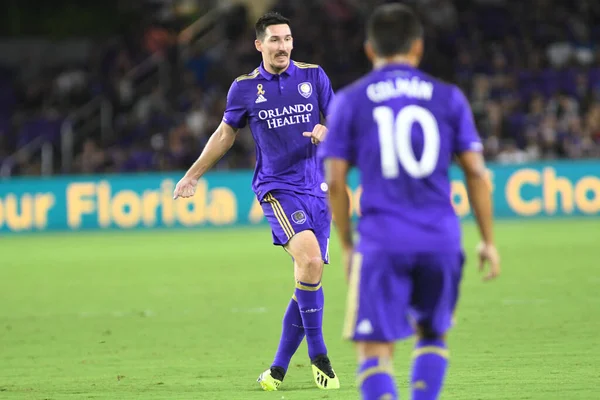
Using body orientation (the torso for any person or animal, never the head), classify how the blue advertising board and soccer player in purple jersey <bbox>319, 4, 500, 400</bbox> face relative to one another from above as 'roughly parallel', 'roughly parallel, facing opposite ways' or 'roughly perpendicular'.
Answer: roughly parallel, facing opposite ways

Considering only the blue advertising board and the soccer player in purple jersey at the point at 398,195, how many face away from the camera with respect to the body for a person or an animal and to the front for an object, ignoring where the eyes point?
1

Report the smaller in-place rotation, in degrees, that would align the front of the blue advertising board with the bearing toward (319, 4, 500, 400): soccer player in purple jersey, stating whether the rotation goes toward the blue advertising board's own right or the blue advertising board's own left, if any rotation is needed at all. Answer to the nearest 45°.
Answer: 0° — it already faces them

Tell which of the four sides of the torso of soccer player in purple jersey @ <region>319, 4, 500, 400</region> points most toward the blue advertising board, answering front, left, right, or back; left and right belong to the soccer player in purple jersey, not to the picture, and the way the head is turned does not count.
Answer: front

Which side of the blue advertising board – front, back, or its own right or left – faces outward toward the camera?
front

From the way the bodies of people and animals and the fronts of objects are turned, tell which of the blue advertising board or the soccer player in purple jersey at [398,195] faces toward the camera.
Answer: the blue advertising board

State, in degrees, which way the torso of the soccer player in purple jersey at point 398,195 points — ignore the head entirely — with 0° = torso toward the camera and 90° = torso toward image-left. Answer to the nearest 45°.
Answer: approximately 180°

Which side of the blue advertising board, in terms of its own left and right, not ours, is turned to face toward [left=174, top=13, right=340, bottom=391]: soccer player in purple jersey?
front

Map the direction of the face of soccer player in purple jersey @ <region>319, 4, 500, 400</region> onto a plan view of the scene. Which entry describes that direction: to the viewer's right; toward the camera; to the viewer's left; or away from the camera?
away from the camera

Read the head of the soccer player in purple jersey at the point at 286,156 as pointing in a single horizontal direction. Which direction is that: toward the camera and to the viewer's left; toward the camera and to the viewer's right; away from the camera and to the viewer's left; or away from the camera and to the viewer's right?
toward the camera and to the viewer's right
